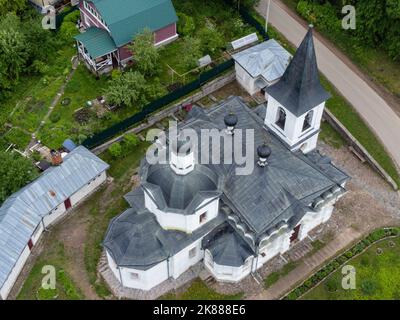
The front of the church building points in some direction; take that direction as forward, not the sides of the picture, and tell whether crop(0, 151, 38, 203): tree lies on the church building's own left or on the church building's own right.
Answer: on the church building's own left

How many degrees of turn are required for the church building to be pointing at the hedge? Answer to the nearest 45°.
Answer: approximately 45° to its right

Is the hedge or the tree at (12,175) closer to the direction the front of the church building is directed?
the hedge

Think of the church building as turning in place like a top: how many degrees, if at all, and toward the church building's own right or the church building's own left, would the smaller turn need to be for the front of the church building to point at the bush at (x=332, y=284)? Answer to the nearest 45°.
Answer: approximately 45° to the church building's own right

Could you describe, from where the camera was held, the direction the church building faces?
facing away from the viewer and to the right of the viewer

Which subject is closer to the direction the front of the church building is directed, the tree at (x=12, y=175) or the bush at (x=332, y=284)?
the bush
